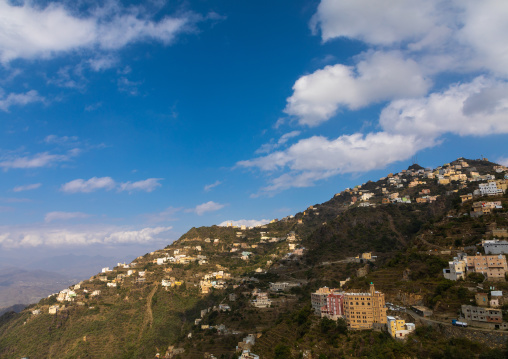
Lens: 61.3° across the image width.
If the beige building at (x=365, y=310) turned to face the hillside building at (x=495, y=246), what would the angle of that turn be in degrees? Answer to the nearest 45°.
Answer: approximately 90° to its left

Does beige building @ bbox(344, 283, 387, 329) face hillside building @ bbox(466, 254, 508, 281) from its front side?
no

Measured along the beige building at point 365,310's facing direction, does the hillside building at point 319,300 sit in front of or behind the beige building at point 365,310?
behind

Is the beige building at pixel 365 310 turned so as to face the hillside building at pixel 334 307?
no

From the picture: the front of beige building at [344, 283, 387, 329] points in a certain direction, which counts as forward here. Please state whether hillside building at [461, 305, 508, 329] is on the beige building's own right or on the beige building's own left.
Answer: on the beige building's own left

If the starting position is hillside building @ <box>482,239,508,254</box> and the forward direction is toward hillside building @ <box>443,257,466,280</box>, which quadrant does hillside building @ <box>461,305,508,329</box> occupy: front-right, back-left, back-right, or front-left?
front-left

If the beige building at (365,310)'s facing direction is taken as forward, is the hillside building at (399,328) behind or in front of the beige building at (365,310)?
in front

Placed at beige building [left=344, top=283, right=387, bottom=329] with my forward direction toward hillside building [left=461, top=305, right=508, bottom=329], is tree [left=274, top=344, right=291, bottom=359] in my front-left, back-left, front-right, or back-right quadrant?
back-right

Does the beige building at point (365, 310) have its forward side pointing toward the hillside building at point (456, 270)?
no

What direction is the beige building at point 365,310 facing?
toward the camera

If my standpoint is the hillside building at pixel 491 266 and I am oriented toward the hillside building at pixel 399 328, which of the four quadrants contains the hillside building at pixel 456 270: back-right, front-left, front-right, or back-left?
front-right

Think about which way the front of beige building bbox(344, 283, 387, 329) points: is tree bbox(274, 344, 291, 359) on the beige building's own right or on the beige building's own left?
on the beige building's own right
